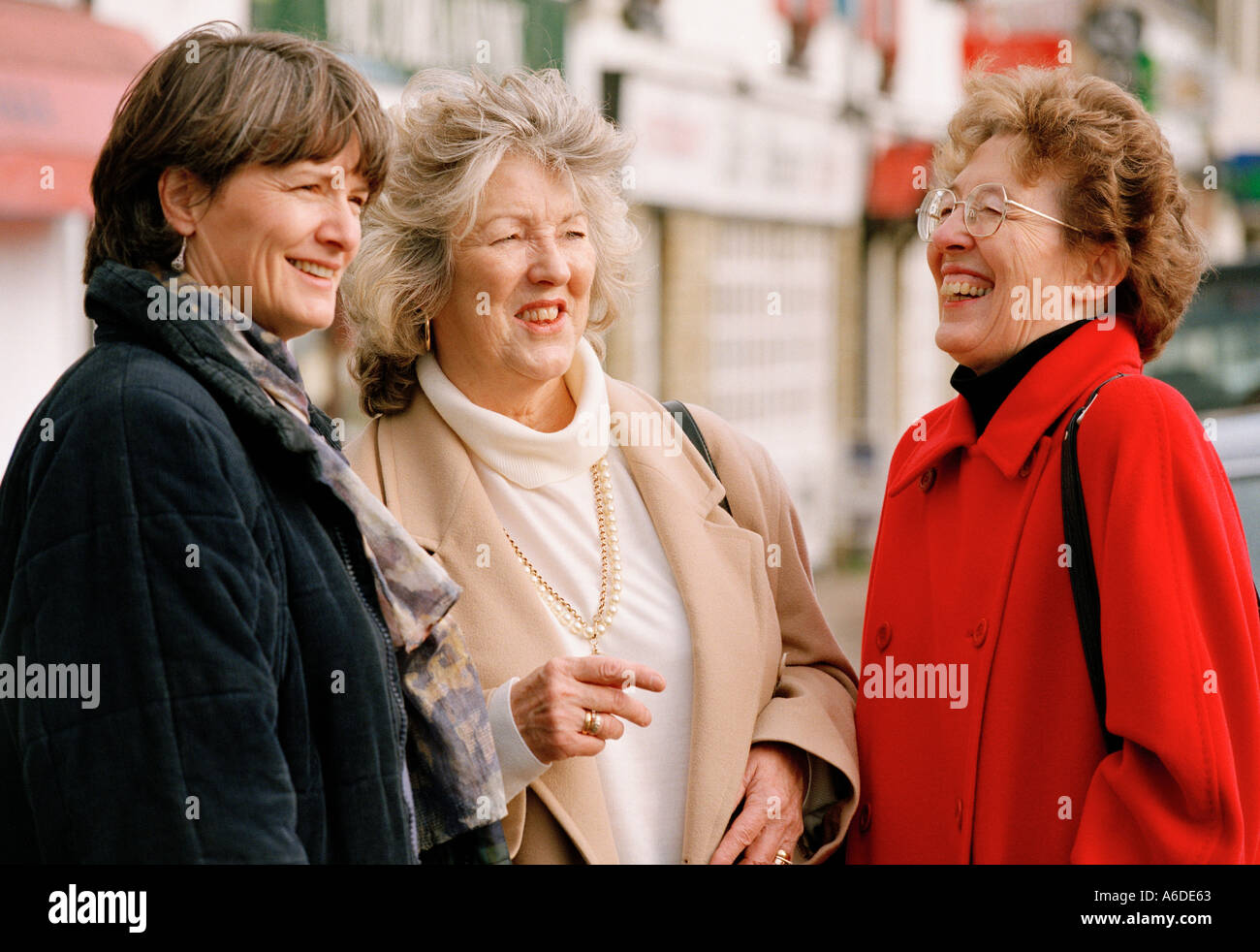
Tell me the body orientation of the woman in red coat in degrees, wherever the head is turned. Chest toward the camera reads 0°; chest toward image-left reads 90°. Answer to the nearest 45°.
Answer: approximately 45°

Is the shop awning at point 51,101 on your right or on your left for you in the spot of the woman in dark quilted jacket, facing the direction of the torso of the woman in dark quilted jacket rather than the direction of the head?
on your left

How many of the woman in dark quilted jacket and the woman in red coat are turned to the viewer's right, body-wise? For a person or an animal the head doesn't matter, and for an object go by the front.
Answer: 1

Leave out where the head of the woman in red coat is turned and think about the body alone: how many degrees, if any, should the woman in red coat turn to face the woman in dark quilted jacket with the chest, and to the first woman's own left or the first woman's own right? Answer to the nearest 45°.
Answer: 0° — they already face them

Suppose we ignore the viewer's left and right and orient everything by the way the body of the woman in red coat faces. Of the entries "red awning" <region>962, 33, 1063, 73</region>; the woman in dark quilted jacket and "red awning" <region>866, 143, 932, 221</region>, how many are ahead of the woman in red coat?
1

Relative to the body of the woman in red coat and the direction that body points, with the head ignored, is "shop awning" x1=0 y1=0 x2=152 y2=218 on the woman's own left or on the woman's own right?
on the woman's own right

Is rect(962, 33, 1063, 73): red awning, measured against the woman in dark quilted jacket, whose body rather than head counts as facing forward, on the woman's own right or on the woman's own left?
on the woman's own left

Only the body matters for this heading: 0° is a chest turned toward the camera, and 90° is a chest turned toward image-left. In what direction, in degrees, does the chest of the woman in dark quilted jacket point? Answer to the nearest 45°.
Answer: approximately 270°

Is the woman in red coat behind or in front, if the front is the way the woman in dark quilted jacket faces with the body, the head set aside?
in front

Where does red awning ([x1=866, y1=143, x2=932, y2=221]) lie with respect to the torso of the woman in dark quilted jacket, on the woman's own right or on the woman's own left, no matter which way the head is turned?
on the woman's own left

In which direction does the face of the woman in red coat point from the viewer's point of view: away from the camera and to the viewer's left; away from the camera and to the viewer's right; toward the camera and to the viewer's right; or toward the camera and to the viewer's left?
toward the camera and to the viewer's left

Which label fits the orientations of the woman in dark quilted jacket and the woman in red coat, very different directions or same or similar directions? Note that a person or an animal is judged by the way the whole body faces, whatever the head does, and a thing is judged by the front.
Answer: very different directions

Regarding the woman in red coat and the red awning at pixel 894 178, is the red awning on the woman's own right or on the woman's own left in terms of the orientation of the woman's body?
on the woman's own right

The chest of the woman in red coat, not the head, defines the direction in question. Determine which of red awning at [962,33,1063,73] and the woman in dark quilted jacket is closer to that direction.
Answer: the woman in dark quilted jacket
